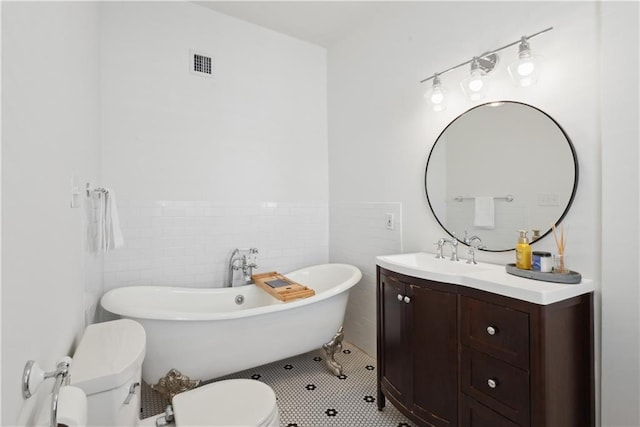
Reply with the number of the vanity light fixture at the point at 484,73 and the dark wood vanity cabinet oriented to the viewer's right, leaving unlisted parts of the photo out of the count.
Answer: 0

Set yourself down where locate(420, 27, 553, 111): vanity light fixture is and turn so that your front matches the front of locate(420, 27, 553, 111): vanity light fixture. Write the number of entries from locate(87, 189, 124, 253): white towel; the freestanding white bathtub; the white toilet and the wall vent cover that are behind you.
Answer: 0

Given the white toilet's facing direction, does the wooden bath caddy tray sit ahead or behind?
ahead

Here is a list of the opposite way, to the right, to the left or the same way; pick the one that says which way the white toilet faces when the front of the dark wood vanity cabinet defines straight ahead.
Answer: the opposite way

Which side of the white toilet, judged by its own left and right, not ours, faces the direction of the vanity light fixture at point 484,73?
front

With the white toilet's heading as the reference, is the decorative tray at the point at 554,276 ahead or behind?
ahead

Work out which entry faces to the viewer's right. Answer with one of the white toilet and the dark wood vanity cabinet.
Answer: the white toilet

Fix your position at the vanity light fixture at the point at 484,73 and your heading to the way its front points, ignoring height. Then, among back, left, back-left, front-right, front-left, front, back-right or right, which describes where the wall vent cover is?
front-right

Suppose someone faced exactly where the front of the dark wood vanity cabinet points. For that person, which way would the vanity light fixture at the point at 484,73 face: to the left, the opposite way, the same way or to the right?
the same way

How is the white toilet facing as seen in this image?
to the viewer's right

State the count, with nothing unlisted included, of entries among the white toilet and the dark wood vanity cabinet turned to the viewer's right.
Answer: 1

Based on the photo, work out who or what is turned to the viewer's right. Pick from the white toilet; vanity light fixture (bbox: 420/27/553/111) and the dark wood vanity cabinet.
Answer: the white toilet

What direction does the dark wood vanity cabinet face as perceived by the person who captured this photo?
facing the viewer and to the left of the viewer

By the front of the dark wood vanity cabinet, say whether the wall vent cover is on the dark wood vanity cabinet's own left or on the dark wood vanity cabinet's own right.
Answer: on the dark wood vanity cabinet's own right

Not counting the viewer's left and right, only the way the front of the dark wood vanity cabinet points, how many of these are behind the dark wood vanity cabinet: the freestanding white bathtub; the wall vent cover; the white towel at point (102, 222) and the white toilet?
0
